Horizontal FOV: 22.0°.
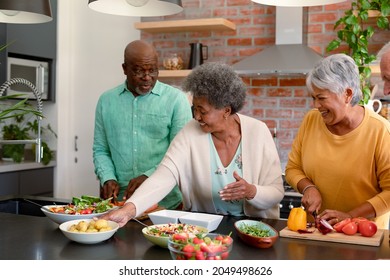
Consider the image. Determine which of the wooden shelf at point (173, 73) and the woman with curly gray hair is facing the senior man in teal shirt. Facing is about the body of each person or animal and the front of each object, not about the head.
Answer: the wooden shelf

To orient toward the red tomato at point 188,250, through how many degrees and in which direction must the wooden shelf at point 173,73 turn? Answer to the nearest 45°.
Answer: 0° — it already faces it

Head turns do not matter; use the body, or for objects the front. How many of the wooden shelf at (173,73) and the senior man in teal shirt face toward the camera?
2

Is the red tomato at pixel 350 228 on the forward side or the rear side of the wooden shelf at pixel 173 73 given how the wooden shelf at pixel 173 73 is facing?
on the forward side

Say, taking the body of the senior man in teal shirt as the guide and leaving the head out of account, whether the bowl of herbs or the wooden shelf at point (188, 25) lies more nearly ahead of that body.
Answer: the bowl of herbs

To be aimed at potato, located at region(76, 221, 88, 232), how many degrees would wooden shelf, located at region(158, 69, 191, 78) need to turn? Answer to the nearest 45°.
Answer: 0° — it already faces it

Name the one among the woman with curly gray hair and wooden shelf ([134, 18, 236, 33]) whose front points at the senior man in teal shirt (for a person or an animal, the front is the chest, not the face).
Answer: the wooden shelf

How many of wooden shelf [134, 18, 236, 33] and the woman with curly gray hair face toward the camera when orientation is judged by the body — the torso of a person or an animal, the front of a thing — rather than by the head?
2

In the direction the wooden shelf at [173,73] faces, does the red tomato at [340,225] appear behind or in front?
in front

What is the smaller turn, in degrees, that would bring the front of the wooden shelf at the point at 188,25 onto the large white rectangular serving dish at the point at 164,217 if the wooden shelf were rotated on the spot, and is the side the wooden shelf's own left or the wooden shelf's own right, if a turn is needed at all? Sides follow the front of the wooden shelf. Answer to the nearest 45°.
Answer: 0° — it already faces it

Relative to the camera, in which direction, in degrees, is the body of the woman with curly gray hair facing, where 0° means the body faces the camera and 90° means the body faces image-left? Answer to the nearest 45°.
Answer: approximately 0°
